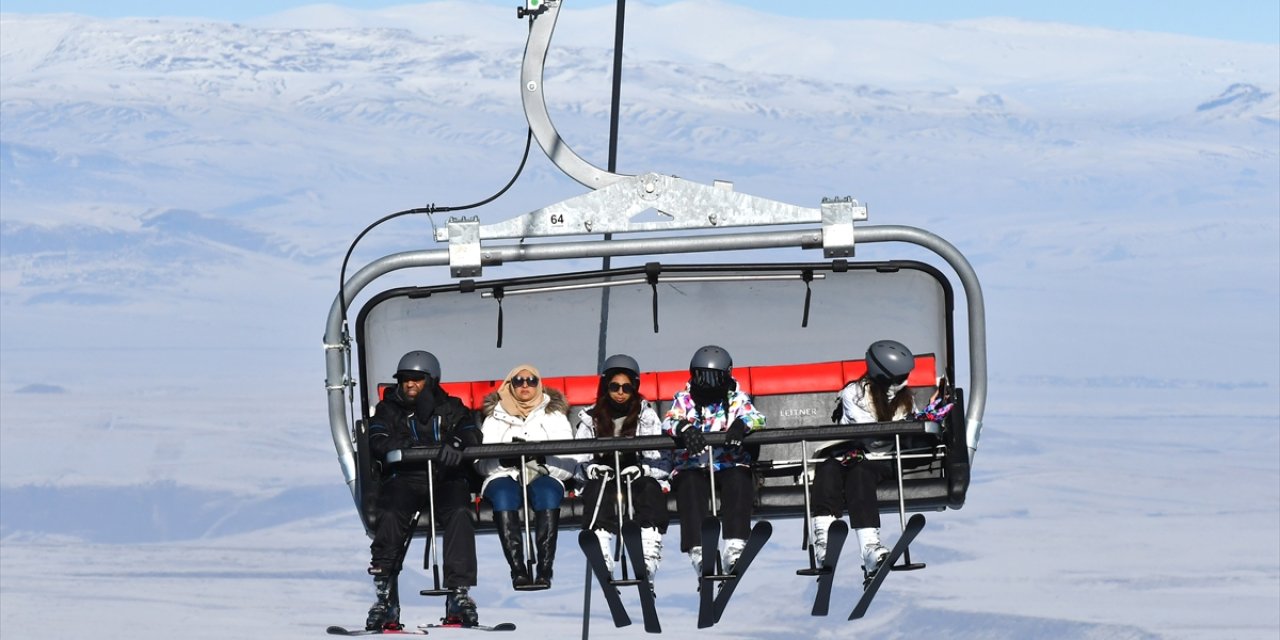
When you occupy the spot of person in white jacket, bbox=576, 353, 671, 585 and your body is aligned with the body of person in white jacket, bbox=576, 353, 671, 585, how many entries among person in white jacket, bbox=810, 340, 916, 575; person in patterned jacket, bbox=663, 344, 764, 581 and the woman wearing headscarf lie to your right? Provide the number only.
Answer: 1

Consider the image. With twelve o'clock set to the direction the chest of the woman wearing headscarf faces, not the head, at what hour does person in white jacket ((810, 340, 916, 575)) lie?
The person in white jacket is roughly at 9 o'clock from the woman wearing headscarf.

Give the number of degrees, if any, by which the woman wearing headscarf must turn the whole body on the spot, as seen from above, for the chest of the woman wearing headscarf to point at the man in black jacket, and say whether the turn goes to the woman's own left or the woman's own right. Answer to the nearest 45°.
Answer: approximately 90° to the woman's own right

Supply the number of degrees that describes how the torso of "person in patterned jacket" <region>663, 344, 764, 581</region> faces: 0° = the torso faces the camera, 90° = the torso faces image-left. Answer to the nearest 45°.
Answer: approximately 0°

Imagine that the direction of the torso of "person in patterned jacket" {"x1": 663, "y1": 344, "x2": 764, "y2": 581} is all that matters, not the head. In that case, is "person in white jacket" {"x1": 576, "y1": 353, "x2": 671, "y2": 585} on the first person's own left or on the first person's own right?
on the first person's own right

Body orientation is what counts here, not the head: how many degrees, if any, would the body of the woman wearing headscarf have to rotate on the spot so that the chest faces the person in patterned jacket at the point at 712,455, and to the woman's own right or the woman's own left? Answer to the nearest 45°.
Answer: approximately 90° to the woman's own left

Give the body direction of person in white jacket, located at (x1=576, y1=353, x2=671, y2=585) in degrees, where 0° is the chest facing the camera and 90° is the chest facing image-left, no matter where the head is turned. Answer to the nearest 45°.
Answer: approximately 0°

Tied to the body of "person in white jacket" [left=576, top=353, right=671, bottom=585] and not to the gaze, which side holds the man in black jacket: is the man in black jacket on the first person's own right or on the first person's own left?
on the first person's own right

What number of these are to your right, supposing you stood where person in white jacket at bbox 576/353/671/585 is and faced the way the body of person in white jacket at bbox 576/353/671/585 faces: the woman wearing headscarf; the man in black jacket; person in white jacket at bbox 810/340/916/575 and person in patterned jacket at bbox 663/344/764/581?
2
